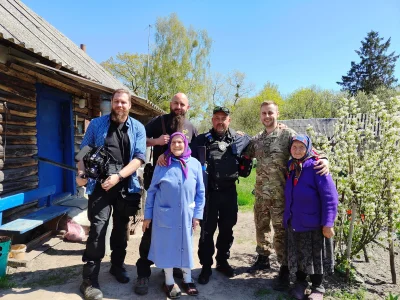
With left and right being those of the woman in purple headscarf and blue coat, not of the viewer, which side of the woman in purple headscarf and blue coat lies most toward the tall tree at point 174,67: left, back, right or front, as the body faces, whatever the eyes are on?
back

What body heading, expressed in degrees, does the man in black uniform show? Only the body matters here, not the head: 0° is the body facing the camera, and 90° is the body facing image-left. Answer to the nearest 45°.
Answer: approximately 0°

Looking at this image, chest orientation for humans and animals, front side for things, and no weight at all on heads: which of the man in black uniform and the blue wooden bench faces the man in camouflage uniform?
the blue wooden bench

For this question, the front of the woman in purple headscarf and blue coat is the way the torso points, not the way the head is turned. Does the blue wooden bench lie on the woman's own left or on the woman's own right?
on the woman's own right

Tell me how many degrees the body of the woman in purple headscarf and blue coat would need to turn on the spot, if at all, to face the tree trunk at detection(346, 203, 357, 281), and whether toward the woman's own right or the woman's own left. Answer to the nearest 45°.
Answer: approximately 90° to the woman's own left

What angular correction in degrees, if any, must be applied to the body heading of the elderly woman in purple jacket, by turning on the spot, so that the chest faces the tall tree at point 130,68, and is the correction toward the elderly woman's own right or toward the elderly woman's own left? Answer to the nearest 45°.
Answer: approximately 90° to the elderly woman's own right

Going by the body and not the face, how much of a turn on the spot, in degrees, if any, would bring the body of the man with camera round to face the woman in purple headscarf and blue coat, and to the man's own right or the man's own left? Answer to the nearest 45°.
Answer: approximately 45° to the man's own left

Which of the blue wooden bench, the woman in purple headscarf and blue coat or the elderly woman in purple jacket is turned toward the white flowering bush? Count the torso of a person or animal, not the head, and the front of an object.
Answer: the blue wooden bench

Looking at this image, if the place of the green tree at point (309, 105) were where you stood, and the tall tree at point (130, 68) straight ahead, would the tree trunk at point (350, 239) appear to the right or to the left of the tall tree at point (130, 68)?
left
